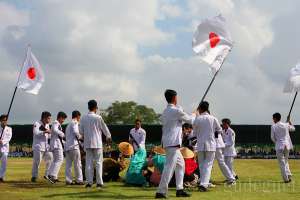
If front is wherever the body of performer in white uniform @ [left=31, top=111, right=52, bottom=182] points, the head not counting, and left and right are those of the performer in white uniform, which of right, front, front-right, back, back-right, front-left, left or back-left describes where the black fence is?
left

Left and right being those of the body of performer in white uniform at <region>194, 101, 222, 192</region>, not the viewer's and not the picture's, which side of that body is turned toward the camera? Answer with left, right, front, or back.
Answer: back

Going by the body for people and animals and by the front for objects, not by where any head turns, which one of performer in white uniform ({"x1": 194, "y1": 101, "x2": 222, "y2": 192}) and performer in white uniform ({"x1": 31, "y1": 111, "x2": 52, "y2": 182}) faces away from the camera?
performer in white uniform ({"x1": 194, "y1": 101, "x2": 222, "y2": 192})

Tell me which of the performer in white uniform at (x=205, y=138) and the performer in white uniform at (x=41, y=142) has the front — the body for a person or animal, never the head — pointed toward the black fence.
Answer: the performer in white uniform at (x=205, y=138)

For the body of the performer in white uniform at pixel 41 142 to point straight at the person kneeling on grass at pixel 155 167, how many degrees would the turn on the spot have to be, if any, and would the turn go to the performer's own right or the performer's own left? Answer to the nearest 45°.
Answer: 0° — they already face them

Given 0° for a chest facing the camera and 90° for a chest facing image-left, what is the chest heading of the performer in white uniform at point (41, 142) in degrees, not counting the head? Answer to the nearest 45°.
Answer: approximately 315°

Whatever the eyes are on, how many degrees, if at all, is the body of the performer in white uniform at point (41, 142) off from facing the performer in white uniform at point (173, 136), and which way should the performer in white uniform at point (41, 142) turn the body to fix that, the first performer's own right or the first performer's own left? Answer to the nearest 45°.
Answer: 0° — they already face them
